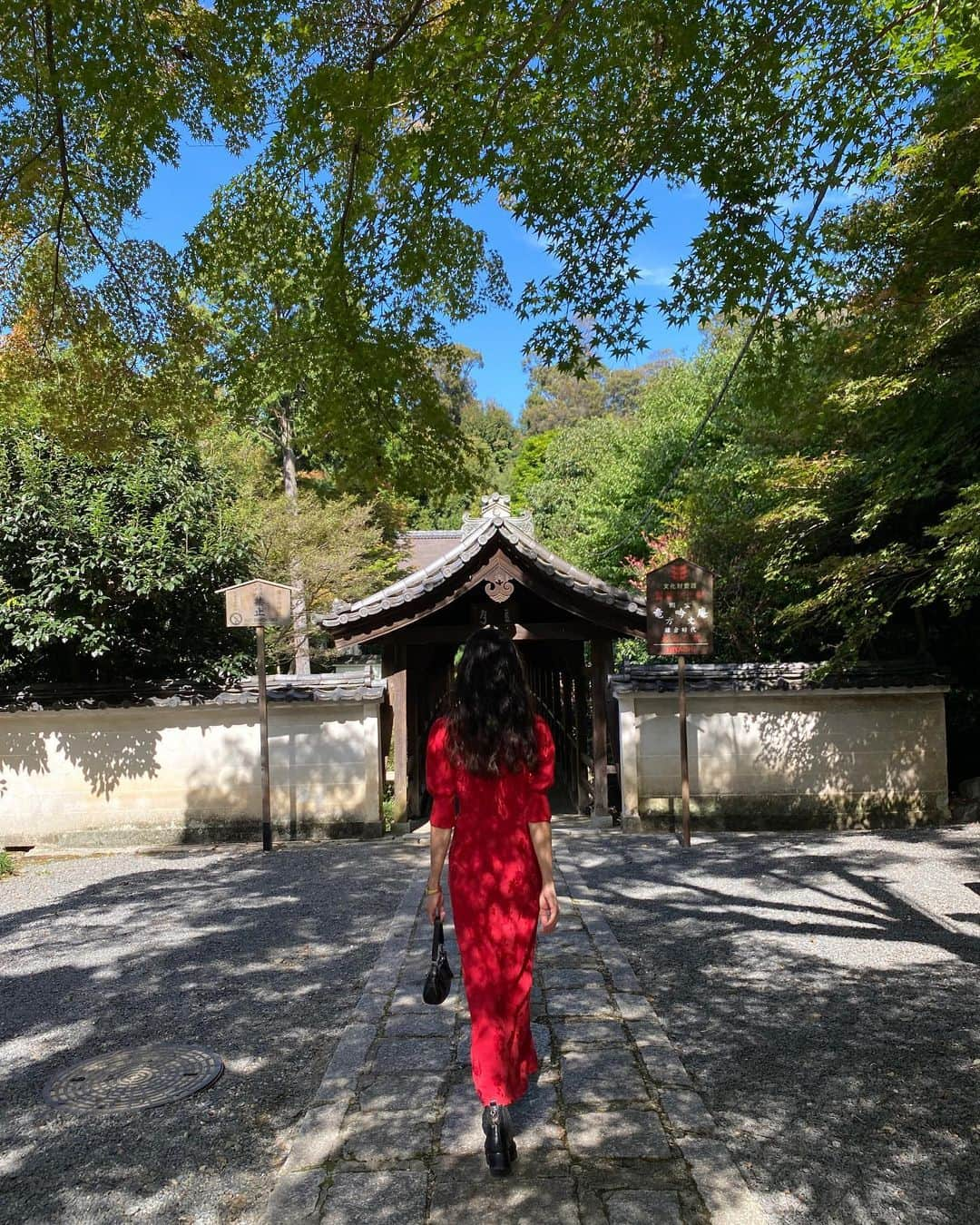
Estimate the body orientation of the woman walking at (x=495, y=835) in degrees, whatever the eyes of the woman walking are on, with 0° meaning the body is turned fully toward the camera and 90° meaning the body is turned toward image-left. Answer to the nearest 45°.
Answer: approximately 180°

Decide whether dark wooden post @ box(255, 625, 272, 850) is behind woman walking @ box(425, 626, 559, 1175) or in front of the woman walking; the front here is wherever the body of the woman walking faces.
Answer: in front

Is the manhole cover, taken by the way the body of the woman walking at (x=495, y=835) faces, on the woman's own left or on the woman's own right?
on the woman's own left

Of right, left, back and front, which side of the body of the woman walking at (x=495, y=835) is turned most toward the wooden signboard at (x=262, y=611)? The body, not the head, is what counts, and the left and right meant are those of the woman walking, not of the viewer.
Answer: front

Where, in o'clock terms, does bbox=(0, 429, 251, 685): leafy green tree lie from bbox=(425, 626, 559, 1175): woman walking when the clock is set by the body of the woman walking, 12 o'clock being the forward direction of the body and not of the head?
The leafy green tree is roughly at 11 o'clock from the woman walking.

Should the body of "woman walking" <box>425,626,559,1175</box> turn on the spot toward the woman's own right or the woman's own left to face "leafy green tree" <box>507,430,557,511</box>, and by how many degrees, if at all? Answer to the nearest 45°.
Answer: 0° — they already face it

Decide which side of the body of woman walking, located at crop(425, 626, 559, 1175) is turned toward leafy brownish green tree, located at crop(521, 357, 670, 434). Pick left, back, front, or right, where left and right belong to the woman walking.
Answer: front
